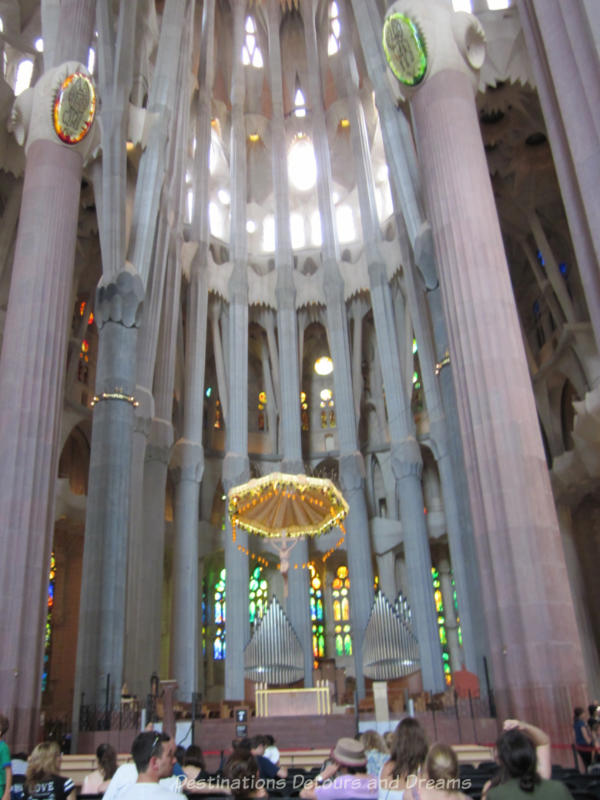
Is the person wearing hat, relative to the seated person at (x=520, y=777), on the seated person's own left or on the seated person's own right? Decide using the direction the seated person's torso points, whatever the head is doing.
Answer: on the seated person's own left

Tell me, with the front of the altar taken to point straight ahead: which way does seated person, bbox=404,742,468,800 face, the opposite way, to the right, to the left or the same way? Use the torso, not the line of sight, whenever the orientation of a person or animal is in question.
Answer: the opposite way

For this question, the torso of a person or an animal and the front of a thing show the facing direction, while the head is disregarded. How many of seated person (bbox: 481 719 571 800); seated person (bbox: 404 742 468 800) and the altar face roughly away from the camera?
2

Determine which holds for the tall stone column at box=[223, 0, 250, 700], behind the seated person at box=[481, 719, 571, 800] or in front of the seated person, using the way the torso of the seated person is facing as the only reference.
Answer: in front

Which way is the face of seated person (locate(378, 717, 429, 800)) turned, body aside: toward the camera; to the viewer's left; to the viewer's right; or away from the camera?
away from the camera

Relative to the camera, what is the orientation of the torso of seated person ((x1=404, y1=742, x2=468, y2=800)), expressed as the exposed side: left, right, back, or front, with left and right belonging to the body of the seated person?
back

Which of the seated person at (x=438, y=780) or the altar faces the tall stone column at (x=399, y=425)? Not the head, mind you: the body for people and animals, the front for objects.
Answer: the seated person

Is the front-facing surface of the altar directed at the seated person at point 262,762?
yes

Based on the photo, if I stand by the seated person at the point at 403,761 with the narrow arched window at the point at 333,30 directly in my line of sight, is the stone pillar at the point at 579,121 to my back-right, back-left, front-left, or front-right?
front-right

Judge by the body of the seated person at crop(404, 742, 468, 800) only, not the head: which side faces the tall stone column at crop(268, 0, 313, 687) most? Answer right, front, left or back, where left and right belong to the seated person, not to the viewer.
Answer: front

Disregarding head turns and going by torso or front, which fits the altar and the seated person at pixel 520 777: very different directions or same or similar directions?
very different directions

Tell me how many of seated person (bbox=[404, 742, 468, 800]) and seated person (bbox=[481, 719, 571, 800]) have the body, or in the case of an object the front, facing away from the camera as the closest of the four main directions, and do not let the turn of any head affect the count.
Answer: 2

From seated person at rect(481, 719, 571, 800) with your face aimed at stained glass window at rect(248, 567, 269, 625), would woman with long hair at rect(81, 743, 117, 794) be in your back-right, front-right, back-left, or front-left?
front-left

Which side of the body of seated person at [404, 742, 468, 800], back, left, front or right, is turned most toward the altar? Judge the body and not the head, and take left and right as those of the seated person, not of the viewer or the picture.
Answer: front

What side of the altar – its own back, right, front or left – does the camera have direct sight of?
front

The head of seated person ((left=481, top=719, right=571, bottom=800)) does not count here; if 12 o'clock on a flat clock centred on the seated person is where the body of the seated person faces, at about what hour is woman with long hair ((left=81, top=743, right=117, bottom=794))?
The woman with long hair is roughly at 10 o'clock from the seated person.

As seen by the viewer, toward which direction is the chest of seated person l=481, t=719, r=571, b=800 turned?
away from the camera
